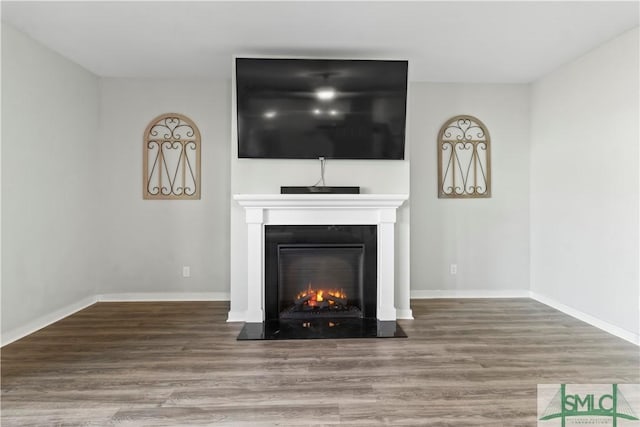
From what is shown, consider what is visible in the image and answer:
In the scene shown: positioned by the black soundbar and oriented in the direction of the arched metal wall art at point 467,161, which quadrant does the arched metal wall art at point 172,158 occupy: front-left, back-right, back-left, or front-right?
back-left

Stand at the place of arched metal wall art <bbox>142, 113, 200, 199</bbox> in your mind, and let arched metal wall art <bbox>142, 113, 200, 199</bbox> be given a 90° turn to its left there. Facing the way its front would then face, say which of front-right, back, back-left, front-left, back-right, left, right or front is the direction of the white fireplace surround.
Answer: front-right

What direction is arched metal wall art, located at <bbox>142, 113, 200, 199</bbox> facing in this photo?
toward the camera

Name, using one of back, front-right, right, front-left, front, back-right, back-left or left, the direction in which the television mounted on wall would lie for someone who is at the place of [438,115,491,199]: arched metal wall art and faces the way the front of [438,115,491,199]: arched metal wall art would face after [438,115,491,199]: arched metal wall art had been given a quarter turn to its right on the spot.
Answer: front-left

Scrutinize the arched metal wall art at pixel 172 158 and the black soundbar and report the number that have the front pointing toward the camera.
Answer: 2

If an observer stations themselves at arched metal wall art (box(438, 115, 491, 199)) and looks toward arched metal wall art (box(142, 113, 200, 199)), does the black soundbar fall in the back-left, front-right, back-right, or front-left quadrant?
front-left

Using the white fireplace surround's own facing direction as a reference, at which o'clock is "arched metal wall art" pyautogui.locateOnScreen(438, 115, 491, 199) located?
The arched metal wall art is roughly at 8 o'clock from the white fireplace surround.

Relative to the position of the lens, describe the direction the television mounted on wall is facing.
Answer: facing the viewer

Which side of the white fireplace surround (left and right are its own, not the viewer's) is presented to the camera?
front

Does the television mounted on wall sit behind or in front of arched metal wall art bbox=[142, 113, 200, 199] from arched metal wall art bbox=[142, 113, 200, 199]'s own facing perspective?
in front

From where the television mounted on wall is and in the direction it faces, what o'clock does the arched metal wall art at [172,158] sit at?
The arched metal wall art is roughly at 4 o'clock from the television mounted on wall.
